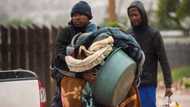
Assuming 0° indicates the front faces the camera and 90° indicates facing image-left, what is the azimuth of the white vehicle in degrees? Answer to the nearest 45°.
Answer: approximately 180°

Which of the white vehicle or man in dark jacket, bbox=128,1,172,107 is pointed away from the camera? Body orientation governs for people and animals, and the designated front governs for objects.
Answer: the white vehicle

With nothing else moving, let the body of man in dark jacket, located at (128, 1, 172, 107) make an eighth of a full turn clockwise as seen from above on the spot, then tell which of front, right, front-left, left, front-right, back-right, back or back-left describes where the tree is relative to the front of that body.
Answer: right

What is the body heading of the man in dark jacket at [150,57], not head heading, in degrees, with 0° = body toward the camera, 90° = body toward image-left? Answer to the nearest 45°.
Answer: approximately 45°

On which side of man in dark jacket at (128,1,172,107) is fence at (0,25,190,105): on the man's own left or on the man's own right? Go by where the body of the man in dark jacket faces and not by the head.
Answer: on the man's own right

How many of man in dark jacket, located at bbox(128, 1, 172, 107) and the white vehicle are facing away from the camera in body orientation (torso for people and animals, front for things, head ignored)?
1

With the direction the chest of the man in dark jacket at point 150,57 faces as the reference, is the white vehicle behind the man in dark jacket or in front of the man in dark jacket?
in front

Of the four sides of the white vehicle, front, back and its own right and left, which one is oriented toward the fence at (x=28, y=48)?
front

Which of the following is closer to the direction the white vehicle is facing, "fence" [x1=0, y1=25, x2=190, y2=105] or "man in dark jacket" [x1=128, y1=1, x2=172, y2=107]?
the fence

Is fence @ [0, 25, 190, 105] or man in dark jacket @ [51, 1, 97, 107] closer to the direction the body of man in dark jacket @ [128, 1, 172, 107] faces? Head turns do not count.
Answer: the man in dark jacket
